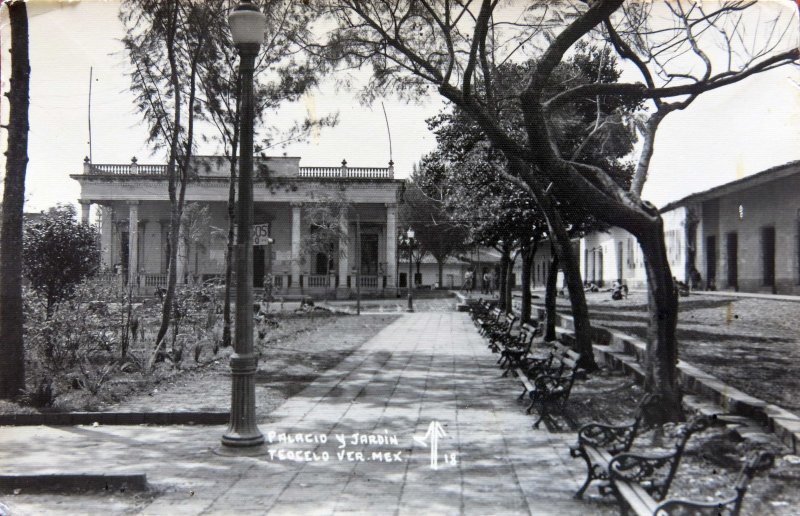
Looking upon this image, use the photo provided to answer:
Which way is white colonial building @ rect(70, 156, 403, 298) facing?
toward the camera

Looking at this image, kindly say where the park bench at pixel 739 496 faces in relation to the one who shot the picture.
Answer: facing to the left of the viewer

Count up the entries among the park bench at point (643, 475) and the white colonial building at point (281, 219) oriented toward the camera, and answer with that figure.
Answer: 1

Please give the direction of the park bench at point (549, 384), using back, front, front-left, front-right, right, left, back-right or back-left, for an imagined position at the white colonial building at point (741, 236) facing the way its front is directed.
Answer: front-left

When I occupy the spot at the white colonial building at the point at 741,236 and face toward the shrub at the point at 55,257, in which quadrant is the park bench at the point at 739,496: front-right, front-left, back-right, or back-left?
front-left

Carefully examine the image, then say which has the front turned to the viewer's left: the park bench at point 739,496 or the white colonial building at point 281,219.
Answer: the park bench

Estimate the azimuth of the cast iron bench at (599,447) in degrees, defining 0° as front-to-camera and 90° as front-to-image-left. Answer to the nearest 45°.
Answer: approximately 90°

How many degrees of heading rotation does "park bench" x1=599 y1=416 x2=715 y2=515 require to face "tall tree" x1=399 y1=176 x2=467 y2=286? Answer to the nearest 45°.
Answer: approximately 90° to its right

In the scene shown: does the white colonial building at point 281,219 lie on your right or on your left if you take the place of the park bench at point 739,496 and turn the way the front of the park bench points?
on your right

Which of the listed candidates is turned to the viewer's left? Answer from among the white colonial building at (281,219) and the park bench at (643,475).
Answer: the park bench

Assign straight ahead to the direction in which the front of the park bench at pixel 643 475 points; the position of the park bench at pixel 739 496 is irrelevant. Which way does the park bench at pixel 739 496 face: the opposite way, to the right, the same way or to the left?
the same way

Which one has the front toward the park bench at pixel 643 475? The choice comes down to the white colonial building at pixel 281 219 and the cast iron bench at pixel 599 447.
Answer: the white colonial building

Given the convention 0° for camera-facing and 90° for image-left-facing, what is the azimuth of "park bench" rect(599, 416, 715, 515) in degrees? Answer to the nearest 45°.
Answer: approximately 90°
